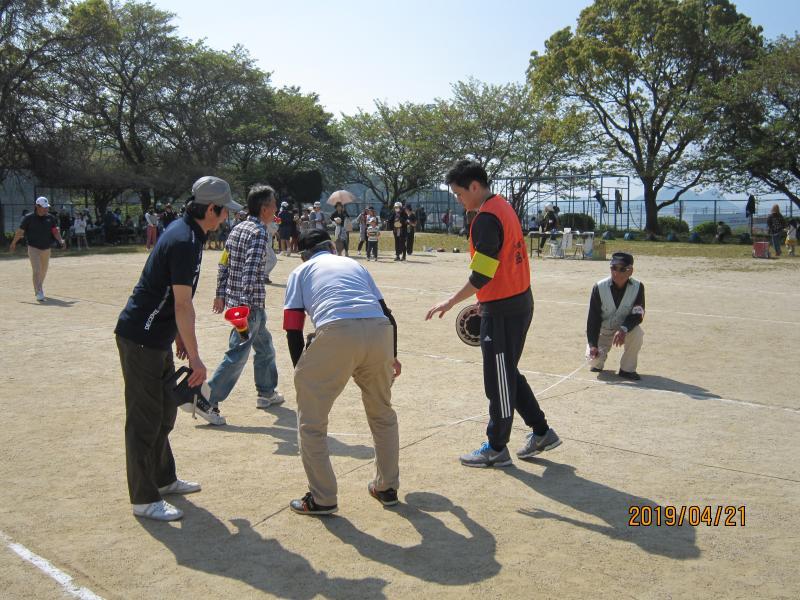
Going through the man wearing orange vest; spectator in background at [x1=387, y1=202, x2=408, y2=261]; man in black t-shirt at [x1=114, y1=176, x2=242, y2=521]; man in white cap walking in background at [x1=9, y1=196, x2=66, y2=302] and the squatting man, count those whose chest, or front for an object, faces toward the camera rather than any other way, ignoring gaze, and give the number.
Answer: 3

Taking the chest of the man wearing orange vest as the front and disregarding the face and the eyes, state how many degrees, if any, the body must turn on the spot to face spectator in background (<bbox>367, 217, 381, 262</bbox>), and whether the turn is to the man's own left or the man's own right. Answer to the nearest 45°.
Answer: approximately 90° to the man's own right

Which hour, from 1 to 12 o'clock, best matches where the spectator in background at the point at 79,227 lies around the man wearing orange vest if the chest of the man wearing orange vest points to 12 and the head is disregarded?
The spectator in background is roughly at 2 o'clock from the man wearing orange vest.

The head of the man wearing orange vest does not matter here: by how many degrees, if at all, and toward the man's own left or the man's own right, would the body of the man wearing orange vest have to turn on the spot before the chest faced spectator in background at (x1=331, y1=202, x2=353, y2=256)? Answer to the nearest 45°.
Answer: approximately 90° to the man's own right

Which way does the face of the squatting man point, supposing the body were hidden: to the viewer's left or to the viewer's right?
to the viewer's left

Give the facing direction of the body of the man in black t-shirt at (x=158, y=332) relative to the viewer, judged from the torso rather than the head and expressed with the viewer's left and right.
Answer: facing to the right of the viewer

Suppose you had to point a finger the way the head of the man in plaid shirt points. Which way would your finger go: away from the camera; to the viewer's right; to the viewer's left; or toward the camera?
to the viewer's right

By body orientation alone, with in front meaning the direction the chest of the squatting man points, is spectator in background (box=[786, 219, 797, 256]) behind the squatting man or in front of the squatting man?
behind

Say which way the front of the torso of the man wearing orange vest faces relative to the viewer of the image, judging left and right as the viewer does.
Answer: facing to the left of the viewer

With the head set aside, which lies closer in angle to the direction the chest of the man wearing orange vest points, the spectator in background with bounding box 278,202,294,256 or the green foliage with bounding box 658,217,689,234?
the spectator in background

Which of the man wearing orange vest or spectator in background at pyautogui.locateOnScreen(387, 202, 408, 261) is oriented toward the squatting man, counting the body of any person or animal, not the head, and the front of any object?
the spectator in background

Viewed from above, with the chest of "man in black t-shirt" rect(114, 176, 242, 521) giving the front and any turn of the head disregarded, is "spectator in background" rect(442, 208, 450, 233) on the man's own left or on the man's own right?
on the man's own left

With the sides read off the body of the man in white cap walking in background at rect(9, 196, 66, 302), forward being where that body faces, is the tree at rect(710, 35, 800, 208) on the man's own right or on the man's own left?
on the man's own left

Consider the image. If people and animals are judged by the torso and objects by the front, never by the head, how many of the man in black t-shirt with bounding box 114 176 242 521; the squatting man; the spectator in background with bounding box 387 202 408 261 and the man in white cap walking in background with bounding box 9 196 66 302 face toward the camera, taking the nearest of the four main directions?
3

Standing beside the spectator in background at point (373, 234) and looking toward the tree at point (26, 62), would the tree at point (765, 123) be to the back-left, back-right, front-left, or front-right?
back-right

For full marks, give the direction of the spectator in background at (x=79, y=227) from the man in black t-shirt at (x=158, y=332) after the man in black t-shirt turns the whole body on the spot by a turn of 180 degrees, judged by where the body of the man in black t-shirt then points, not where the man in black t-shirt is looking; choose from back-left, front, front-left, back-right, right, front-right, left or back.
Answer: right

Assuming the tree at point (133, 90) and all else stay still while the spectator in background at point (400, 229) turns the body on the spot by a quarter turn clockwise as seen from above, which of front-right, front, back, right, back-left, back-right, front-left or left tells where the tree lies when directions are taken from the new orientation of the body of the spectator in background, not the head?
front-right
